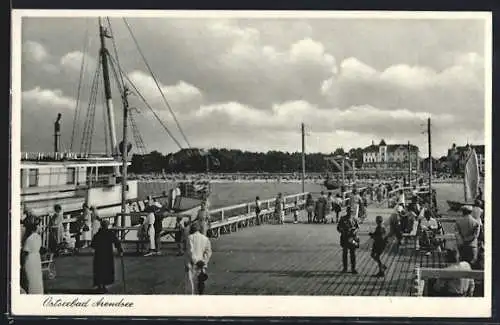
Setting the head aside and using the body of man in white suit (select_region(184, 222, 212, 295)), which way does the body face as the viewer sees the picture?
away from the camera

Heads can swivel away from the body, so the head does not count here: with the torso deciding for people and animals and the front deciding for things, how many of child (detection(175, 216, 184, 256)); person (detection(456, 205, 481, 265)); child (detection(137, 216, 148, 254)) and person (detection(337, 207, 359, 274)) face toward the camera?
1

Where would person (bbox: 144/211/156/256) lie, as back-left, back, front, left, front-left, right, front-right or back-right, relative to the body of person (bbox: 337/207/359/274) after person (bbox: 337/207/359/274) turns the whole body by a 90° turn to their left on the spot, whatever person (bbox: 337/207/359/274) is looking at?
back

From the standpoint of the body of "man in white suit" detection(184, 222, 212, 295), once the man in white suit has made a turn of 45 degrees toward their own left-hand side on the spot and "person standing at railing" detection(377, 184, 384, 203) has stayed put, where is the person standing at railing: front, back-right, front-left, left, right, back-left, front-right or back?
back-right

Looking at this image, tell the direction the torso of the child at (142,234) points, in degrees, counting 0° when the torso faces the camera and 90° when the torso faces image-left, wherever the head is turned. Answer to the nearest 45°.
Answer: approximately 180°

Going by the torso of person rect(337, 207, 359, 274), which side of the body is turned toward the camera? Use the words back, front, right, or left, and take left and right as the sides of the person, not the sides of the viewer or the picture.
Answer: front

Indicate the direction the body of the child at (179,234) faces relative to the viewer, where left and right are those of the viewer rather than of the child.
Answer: facing away from the viewer
